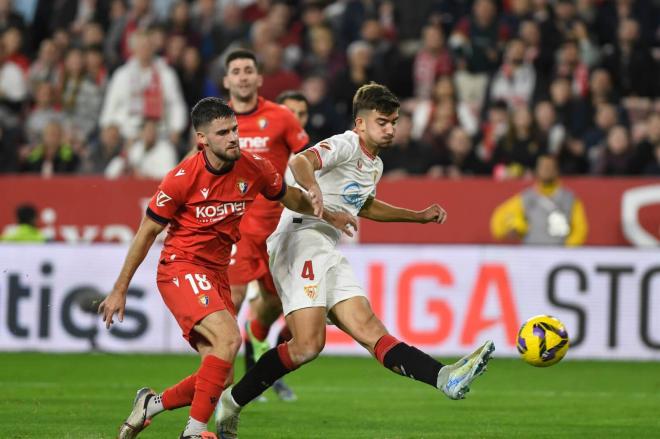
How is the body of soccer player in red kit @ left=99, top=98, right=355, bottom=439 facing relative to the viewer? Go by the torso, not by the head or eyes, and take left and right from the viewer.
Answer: facing the viewer and to the right of the viewer

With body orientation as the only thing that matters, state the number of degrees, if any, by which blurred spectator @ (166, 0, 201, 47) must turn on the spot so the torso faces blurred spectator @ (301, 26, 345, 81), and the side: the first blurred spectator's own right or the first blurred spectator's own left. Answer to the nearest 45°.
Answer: approximately 45° to the first blurred spectator's own left

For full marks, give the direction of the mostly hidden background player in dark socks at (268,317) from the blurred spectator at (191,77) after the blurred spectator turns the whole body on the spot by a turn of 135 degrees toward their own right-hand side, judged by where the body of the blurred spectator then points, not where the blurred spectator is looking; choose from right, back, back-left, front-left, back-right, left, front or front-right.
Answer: back-left

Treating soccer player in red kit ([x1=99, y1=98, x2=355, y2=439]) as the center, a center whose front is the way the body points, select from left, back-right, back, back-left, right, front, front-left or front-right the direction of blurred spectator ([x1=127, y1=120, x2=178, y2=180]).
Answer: back-left

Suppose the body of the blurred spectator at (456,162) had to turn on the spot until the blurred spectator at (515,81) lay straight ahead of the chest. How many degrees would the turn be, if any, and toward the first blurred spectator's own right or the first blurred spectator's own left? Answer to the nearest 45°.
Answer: approximately 135° to the first blurred spectator's own left

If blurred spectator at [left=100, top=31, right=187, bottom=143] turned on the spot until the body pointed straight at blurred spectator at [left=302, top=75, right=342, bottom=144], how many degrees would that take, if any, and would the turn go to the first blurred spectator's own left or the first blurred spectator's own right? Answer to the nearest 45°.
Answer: approximately 90° to the first blurred spectator's own left
